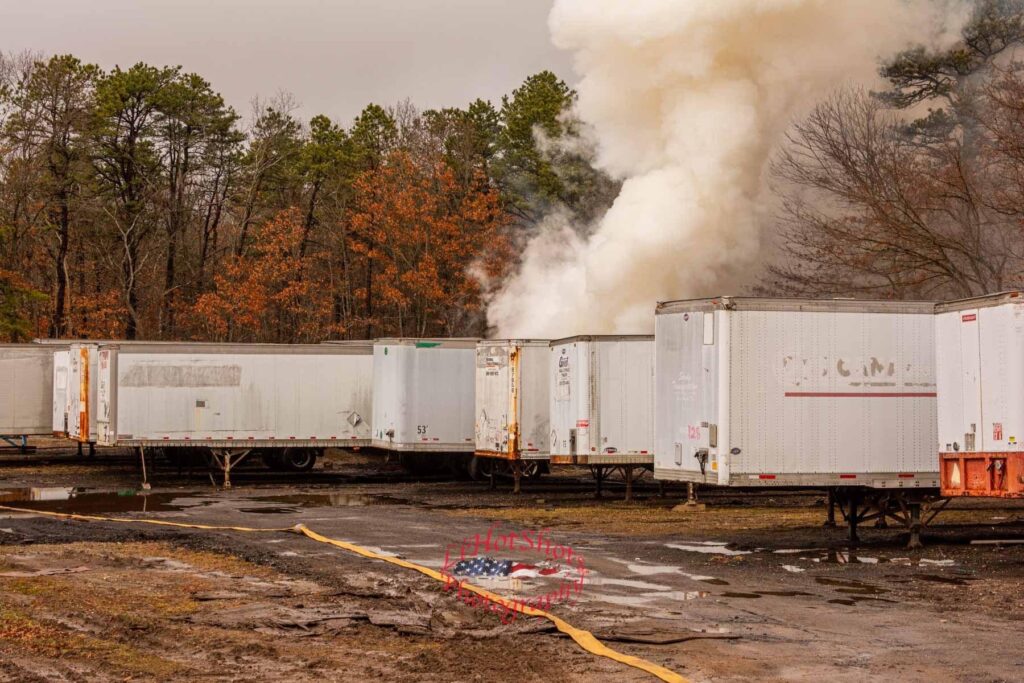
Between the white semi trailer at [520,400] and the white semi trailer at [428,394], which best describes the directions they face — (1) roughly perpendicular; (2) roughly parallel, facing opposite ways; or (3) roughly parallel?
roughly parallel

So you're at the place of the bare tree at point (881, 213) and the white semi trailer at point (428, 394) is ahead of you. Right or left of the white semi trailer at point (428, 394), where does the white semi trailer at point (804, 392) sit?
left

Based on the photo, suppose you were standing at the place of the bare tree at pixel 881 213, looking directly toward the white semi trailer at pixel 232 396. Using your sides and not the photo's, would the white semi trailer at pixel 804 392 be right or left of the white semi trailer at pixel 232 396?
left

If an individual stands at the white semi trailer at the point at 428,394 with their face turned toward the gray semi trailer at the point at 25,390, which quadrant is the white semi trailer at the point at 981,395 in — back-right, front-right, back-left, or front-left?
back-left
